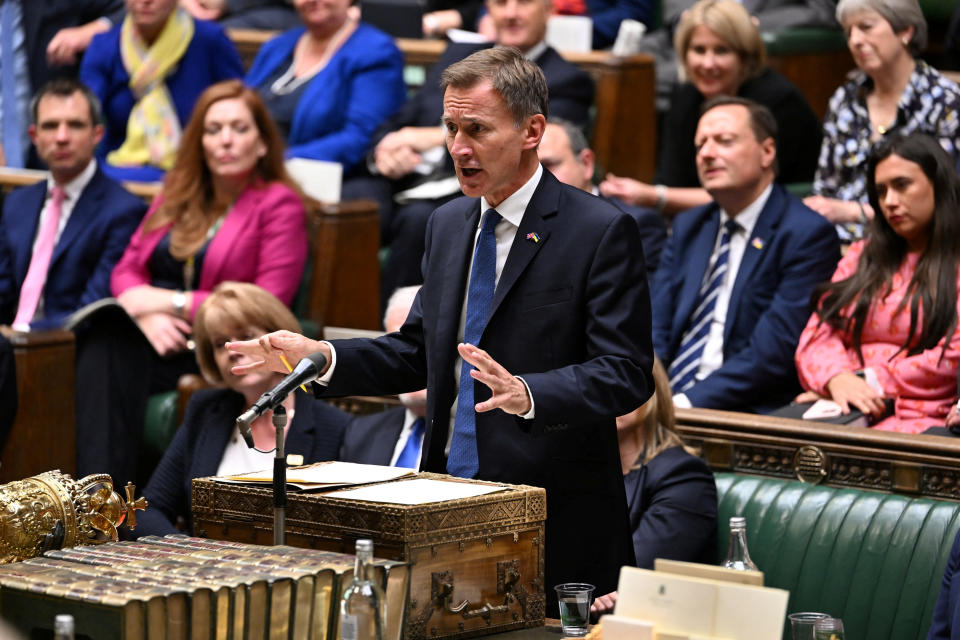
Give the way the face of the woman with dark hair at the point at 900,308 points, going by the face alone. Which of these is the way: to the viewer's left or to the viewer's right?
to the viewer's left

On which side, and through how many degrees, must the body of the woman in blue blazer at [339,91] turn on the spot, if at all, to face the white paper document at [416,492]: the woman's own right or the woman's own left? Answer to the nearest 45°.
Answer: approximately 45° to the woman's own left

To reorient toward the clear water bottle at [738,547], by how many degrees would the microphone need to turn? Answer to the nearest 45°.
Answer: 0° — it already faces it

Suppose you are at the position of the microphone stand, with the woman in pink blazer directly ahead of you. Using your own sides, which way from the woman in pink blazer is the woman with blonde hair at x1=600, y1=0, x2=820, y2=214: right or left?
right

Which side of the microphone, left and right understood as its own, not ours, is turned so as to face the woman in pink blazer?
left

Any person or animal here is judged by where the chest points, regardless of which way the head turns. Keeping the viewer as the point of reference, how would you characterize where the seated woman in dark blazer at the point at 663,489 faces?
facing to the left of the viewer

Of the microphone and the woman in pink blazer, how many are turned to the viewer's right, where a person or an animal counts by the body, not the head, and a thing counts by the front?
1

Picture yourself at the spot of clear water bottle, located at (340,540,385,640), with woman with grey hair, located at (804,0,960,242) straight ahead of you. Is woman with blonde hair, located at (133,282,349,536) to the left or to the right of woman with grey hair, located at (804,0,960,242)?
left

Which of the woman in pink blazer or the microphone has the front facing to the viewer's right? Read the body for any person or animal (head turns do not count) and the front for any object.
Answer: the microphone

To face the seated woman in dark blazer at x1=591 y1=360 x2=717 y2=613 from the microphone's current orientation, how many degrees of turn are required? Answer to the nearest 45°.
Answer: approximately 45° to its left

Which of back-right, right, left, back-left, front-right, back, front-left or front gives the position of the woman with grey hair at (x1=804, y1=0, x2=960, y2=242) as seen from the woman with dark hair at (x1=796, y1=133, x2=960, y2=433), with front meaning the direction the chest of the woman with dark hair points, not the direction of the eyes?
back-right

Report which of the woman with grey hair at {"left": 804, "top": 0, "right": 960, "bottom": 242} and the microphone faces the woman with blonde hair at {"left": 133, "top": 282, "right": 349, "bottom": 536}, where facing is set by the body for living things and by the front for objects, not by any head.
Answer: the woman with grey hair at {"left": 804, "top": 0, "right": 960, "bottom": 242}

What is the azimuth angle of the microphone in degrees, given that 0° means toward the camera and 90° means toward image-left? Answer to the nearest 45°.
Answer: approximately 270°
